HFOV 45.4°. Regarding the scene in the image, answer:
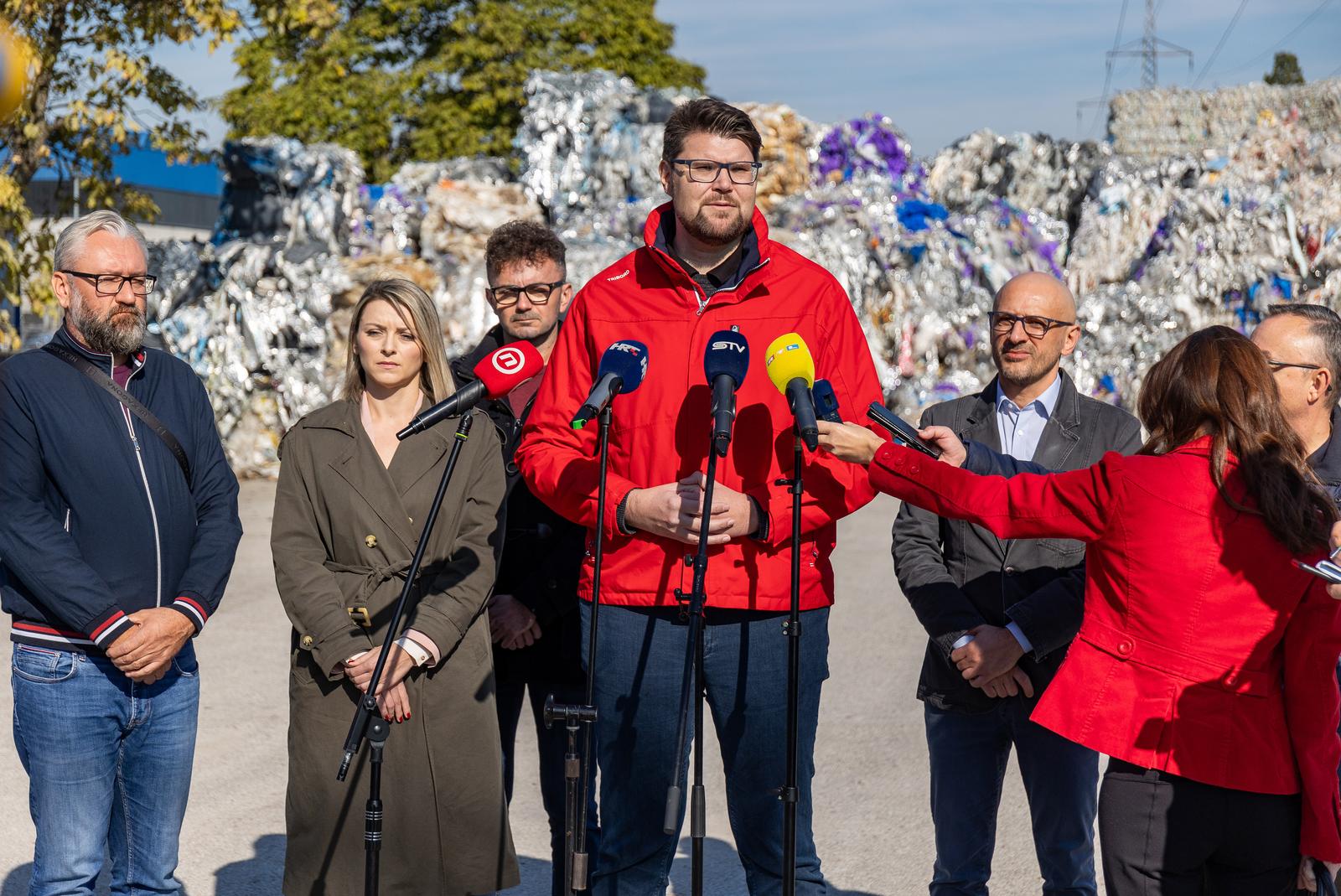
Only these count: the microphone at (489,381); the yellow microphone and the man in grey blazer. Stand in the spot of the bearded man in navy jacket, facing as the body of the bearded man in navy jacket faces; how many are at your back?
0

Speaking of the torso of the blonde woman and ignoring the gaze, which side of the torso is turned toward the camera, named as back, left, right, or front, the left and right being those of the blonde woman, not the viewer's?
front

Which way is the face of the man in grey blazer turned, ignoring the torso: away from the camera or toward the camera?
toward the camera

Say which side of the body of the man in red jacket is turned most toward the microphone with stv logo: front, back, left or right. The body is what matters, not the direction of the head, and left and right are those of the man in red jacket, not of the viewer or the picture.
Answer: front

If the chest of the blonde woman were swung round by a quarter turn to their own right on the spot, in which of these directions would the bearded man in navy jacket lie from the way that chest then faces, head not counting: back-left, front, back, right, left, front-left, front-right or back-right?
front

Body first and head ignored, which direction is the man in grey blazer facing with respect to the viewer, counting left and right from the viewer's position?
facing the viewer

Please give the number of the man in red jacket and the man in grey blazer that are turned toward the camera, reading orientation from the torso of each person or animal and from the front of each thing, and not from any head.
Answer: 2

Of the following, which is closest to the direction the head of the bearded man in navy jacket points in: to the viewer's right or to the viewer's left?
to the viewer's right

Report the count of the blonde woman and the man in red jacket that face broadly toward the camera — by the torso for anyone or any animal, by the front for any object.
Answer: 2

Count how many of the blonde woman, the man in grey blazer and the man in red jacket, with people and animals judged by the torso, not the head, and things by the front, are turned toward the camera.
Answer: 3

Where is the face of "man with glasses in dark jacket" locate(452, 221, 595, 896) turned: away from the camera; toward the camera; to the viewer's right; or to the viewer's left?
toward the camera

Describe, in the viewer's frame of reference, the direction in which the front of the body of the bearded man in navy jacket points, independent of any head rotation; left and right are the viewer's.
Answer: facing the viewer and to the right of the viewer

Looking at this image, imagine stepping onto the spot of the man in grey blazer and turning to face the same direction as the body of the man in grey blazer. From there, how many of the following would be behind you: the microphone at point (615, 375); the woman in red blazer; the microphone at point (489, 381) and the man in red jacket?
0

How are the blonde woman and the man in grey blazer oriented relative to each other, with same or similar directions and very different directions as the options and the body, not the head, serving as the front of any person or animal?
same or similar directions

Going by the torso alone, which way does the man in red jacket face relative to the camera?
toward the camera

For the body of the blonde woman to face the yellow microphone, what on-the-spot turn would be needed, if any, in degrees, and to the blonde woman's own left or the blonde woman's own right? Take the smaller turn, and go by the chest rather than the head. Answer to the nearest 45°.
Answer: approximately 45° to the blonde woman's own left
